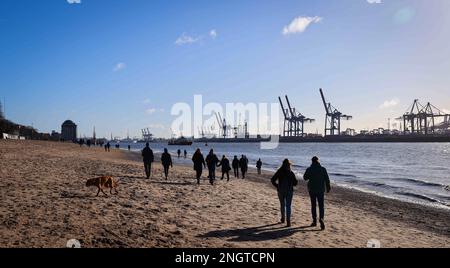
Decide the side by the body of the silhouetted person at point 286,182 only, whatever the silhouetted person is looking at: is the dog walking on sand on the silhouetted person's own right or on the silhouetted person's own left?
on the silhouetted person's own left

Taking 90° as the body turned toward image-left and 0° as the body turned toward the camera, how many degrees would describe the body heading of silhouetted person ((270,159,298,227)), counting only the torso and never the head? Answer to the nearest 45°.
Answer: approximately 180°
